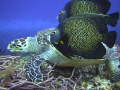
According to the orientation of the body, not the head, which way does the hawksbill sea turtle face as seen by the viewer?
to the viewer's left

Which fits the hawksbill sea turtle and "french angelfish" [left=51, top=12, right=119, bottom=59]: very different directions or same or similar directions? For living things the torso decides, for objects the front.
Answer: same or similar directions

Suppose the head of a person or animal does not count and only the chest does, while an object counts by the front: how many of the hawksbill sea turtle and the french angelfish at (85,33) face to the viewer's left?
2

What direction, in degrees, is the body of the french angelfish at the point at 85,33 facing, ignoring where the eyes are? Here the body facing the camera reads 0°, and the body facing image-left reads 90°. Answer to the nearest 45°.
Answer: approximately 90°
